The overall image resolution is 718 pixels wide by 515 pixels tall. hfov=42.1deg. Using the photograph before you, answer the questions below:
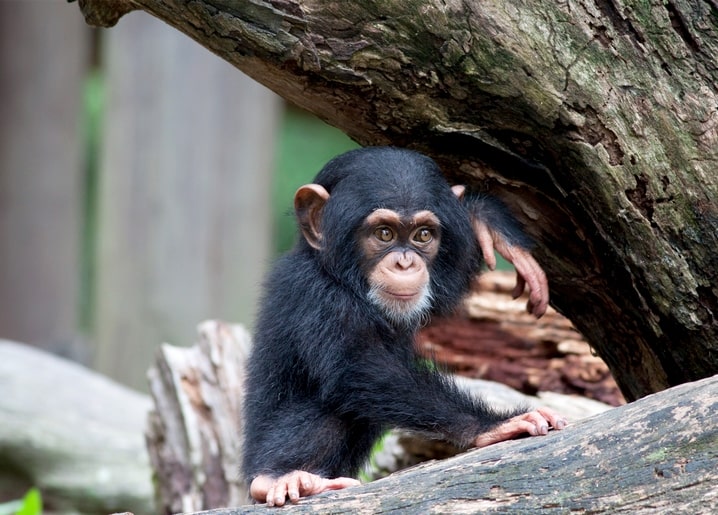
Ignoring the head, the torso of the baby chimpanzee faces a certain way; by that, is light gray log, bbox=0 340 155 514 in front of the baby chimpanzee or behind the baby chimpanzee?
behind

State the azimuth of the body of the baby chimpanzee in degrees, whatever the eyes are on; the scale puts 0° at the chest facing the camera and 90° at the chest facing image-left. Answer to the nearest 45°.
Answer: approximately 315°

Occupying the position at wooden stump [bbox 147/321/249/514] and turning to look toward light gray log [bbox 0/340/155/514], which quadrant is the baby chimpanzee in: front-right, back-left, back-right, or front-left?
back-left

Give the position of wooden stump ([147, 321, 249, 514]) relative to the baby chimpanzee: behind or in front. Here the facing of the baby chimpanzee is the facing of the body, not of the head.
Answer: behind
